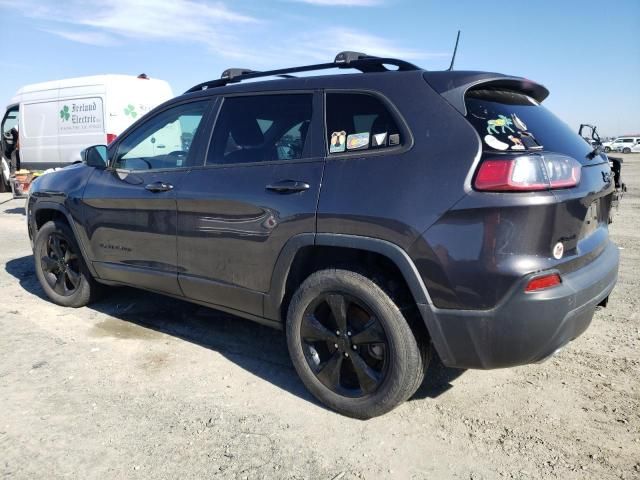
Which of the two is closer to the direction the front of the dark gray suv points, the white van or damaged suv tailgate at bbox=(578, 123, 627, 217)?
the white van

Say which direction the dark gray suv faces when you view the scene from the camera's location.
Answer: facing away from the viewer and to the left of the viewer

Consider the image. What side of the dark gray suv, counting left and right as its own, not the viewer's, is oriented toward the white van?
front
